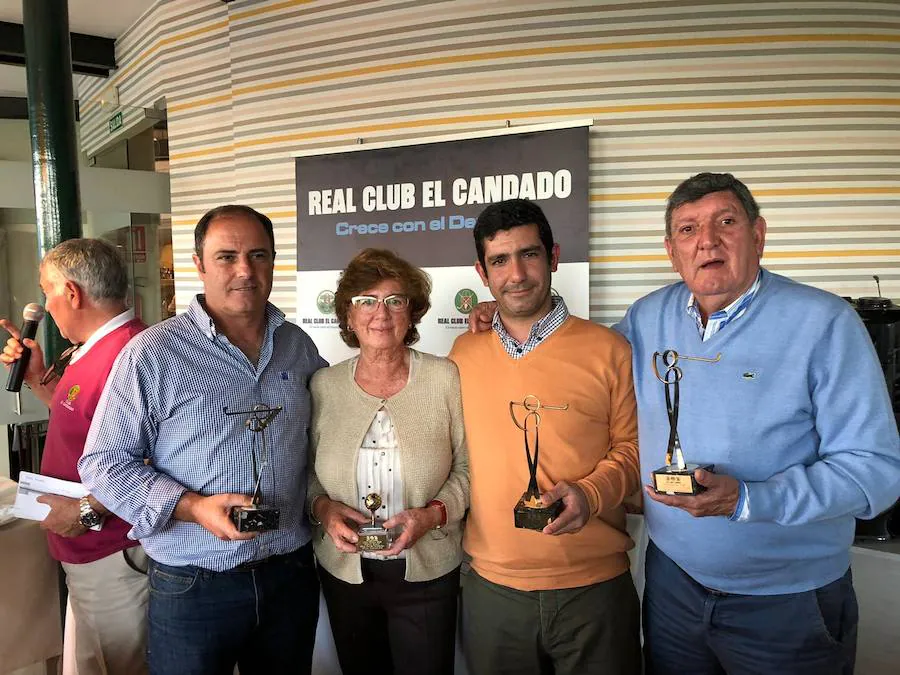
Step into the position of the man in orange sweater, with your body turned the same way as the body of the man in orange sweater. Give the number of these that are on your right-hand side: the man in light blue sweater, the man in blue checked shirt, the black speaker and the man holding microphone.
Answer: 2

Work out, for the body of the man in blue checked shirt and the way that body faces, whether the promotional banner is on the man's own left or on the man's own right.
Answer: on the man's own left

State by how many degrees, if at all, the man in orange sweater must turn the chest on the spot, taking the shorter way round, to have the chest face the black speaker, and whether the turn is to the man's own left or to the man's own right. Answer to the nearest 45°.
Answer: approximately 135° to the man's own left

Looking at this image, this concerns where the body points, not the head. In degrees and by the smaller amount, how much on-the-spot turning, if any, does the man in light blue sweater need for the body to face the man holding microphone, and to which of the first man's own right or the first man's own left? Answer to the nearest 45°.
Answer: approximately 45° to the first man's own right

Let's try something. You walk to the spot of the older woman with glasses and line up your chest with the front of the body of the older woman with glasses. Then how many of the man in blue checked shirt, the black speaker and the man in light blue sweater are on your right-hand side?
1

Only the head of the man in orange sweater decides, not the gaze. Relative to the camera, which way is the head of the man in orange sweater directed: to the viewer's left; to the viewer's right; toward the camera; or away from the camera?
toward the camera

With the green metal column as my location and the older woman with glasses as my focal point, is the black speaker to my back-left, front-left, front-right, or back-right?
front-left

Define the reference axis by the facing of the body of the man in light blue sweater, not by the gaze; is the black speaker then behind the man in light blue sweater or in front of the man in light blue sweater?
behind

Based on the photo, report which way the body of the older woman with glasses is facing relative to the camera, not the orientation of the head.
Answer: toward the camera

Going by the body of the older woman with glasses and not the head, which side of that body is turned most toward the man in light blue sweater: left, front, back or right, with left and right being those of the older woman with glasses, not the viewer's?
left

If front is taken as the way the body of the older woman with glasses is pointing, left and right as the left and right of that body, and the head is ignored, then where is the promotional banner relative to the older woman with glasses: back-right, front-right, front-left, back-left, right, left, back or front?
back

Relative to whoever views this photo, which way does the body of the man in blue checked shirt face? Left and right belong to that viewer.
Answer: facing the viewer and to the right of the viewer

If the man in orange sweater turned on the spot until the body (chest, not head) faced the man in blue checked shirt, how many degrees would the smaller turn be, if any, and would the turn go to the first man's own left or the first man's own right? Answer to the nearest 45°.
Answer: approximately 90° to the first man's own right

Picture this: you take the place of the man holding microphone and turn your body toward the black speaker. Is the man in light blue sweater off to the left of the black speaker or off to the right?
right

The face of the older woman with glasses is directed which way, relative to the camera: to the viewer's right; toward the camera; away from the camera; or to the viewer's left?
toward the camera

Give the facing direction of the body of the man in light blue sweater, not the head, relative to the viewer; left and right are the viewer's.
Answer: facing the viewer and to the left of the viewer

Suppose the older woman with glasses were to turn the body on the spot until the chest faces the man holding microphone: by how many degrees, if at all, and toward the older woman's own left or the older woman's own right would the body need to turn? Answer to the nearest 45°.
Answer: approximately 90° to the older woman's own right
